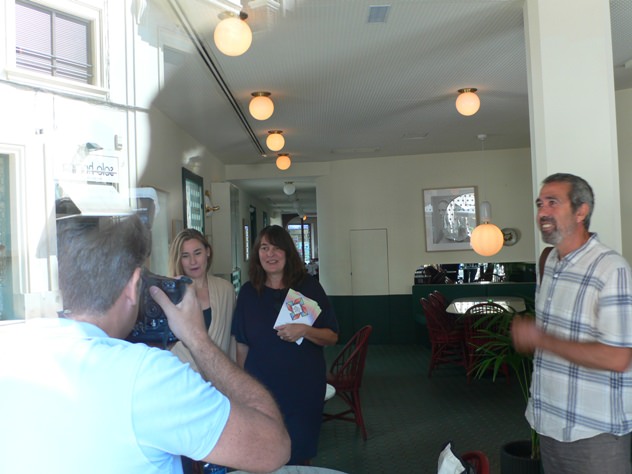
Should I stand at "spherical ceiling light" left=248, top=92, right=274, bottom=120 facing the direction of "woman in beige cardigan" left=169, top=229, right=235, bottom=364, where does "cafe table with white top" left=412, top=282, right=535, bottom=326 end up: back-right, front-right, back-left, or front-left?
back-left

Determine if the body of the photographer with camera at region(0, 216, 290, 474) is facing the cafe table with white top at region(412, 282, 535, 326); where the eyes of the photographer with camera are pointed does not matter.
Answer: yes

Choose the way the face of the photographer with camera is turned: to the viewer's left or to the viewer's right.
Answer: to the viewer's right

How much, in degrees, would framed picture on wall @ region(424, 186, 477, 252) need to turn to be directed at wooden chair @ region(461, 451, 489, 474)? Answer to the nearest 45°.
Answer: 0° — it already faces it
